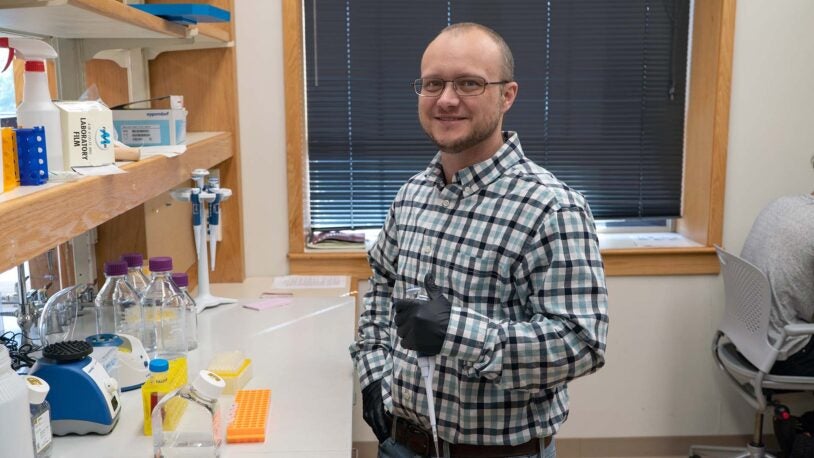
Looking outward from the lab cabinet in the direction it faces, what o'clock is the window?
The window is roughly at 10 o'clock from the lab cabinet.

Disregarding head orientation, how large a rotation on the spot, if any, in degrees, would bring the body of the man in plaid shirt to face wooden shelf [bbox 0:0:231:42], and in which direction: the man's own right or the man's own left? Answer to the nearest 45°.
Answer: approximately 45° to the man's own right

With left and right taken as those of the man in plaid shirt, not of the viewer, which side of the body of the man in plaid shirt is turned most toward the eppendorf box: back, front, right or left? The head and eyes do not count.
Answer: right

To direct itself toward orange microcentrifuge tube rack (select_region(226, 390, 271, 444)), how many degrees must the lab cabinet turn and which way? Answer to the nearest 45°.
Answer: approximately 45° to its right

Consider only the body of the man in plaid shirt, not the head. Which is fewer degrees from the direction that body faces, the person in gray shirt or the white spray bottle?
the white spray bottle

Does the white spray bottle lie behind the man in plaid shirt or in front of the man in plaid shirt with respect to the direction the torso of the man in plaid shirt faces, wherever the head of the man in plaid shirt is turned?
in front

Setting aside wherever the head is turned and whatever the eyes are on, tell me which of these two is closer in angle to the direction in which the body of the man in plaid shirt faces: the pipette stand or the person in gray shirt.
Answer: the pipette stand

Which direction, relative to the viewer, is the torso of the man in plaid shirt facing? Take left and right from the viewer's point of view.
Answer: facing the viewer and to the left of the viewer

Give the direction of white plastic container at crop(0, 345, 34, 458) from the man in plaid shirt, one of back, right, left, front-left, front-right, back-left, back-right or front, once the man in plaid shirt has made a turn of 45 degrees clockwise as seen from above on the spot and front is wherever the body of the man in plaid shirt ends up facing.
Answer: front-left

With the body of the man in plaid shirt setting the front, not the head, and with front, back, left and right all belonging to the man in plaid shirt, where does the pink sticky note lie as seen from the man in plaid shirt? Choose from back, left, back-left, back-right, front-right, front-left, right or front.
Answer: right

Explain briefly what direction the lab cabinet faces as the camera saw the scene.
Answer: facing the viewer and to the right of the viewer

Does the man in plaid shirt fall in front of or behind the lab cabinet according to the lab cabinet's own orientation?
in front

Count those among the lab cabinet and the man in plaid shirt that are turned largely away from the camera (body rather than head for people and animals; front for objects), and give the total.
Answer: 0
